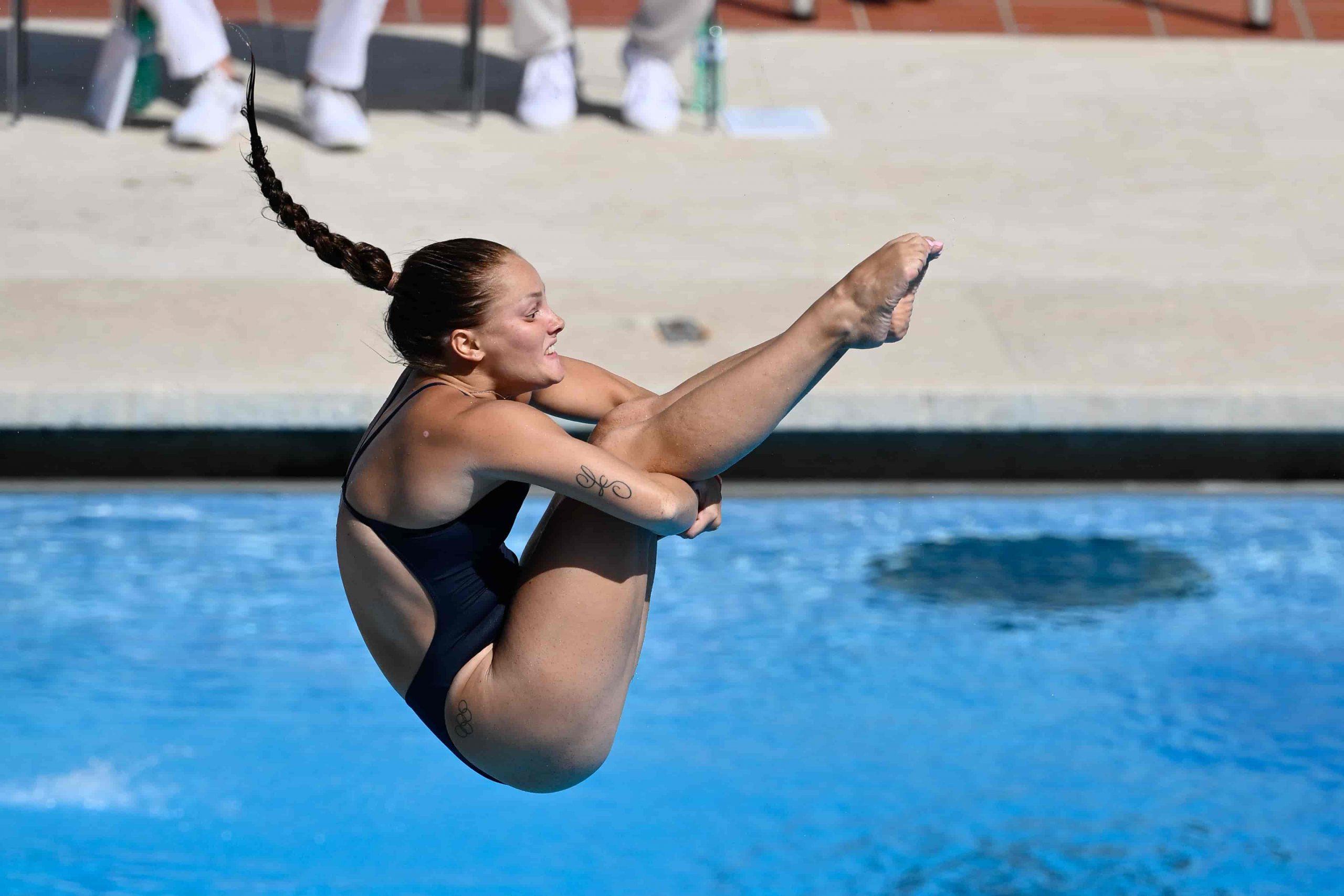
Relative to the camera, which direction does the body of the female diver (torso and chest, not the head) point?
to the viewer's right

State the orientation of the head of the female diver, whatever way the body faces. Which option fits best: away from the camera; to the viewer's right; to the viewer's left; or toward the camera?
to the viewer's right

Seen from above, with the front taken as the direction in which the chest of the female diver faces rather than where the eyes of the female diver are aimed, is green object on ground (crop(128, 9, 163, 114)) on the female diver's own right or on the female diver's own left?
on the female diver's own left

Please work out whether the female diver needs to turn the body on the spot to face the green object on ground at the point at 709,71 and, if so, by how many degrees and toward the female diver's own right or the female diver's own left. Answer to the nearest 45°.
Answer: approximately 90° to the female diver's own left
